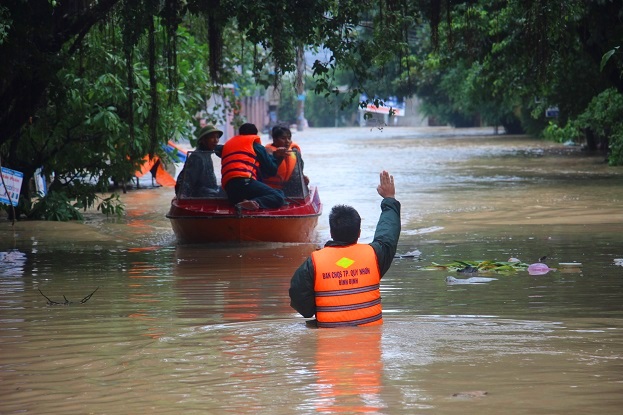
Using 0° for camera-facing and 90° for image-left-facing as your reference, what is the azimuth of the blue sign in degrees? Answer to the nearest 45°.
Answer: approximately 0°

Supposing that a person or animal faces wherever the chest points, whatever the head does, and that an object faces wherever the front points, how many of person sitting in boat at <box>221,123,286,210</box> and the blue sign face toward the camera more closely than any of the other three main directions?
1

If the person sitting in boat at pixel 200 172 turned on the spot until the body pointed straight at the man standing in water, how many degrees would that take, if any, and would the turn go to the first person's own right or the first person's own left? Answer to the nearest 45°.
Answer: approximately 90° to the first person's own right

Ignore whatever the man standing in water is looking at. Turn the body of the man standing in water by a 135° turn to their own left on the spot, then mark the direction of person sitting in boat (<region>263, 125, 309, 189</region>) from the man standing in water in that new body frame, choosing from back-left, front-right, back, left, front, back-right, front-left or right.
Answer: back-right

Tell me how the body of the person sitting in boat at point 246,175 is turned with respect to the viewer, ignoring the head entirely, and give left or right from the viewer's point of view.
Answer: facing away from the viewer and to the right of the viewer

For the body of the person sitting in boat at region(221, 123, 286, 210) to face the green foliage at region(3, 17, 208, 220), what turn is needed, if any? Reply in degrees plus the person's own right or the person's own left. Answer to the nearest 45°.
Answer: approximately 90° to the person's own left

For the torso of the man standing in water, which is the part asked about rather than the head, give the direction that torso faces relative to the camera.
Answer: away from the camera

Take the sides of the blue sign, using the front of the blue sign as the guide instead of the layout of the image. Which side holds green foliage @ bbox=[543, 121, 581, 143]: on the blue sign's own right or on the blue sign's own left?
on the blue sign's own left

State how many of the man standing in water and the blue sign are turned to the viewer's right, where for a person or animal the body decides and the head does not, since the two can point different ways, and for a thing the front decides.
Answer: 0

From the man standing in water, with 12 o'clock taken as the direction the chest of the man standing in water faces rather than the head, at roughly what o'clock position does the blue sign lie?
The blue sign is roughly at 11 o'clock from the man standing in water.

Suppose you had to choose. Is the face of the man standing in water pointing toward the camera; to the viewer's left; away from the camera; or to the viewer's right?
away from the camera

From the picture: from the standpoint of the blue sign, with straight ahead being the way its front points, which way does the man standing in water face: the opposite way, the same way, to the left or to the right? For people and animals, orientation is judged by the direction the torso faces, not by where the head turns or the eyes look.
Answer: the opposite way

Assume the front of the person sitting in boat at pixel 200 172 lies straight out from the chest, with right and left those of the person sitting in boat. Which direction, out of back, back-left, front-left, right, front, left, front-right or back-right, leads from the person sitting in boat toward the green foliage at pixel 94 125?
back-left
